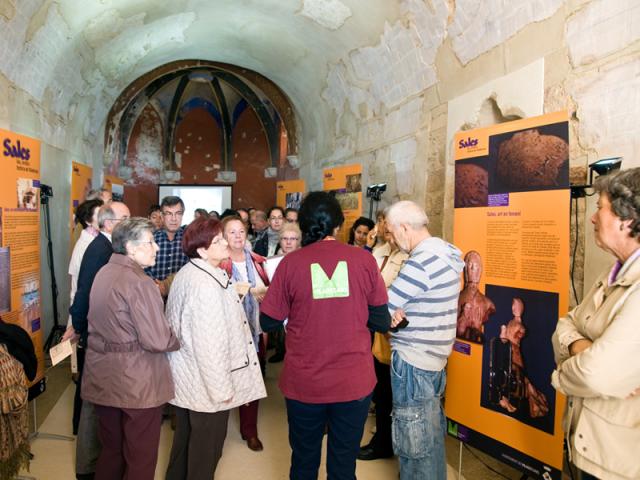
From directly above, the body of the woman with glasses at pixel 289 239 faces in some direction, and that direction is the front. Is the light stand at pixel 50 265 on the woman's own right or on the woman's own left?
on the woman's own right

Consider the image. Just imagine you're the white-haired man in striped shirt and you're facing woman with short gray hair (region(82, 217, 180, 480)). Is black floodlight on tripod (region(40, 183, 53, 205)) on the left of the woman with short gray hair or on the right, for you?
right

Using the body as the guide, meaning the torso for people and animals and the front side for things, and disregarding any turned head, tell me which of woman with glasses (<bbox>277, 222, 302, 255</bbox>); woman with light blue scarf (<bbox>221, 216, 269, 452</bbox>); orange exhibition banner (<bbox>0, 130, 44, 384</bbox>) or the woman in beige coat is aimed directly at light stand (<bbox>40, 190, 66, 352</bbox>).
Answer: the woman in beige coat

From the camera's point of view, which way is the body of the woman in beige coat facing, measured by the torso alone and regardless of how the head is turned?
to the viewer's left

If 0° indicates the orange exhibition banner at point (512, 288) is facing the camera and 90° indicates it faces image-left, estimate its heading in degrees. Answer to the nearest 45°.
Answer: approximately 45°

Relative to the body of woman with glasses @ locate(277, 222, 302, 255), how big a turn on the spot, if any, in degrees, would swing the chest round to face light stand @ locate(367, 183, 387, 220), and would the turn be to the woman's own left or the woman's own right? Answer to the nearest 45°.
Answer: approximately 135° to the woman's own left

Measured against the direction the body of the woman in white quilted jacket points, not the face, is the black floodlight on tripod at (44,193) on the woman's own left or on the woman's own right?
on the woman's own left

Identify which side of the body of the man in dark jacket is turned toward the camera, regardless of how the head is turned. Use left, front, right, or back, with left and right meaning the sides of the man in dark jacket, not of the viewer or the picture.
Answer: right

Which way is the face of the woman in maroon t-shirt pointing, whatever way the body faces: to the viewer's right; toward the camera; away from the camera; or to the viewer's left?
away from the camera

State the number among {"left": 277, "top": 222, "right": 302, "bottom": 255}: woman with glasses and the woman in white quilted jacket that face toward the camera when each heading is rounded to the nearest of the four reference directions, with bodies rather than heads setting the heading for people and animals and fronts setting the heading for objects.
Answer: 1
